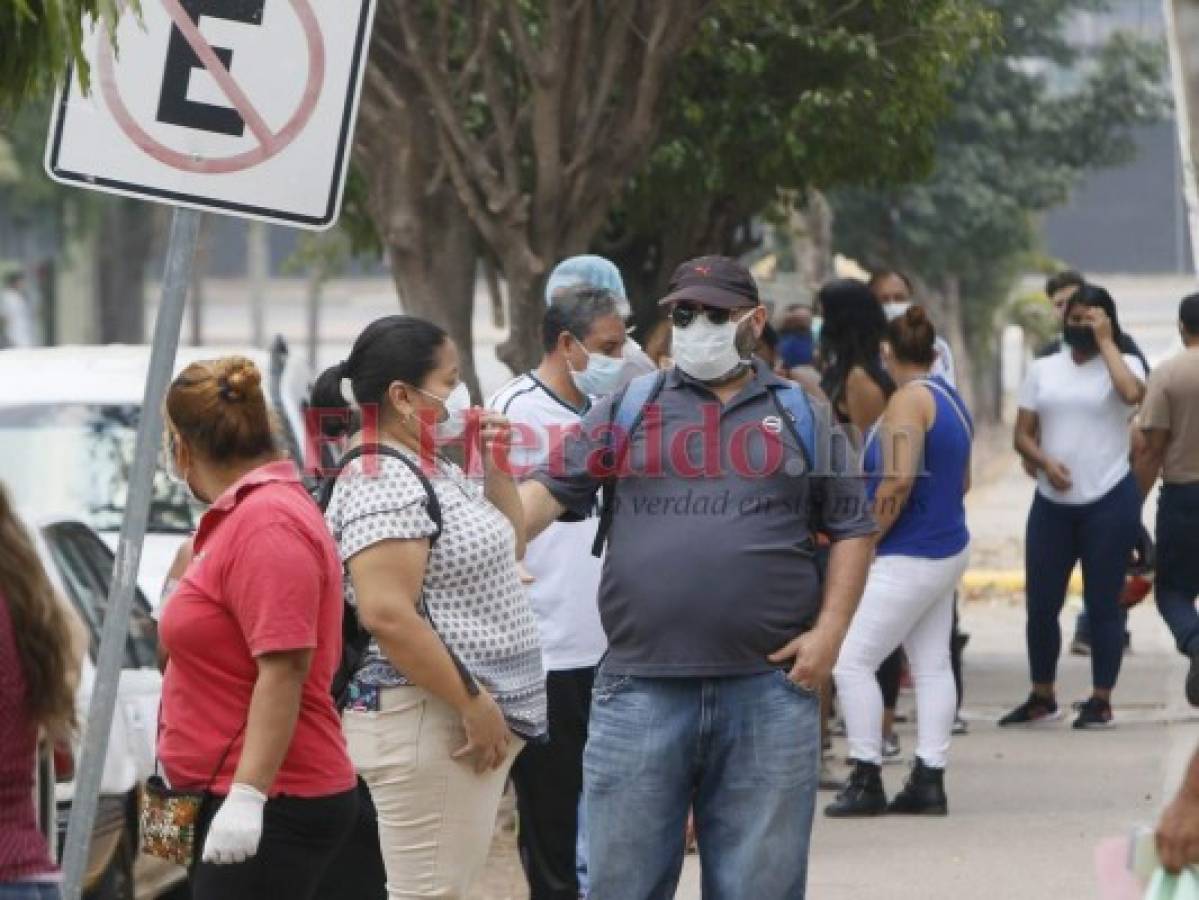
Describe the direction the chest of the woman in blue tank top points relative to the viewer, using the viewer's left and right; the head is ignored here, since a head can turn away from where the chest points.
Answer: facing away from the viewer and to the left of the viewer

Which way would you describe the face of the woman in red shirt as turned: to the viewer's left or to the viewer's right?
to the viewer's left

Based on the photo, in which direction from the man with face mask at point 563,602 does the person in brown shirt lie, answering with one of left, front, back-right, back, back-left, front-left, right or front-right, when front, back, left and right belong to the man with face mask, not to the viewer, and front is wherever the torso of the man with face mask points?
left

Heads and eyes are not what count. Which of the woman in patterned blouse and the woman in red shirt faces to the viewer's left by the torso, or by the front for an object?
the woman in red shirt

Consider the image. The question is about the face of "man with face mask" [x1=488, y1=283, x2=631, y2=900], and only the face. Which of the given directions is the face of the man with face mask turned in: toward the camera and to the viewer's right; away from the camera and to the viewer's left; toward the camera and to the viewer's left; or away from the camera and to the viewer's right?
toward the camera and to the viewer's right

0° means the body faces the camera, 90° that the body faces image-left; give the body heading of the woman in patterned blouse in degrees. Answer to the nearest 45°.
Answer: approximately 270°

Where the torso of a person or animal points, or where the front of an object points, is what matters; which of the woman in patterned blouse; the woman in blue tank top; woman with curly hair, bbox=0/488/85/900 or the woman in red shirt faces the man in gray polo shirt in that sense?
the woman in patterned blouse

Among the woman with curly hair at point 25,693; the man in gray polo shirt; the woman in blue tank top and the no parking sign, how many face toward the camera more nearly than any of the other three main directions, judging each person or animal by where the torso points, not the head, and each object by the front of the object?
2

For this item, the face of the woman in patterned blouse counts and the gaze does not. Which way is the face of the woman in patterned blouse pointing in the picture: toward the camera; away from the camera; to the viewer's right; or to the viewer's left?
to the viewer's right

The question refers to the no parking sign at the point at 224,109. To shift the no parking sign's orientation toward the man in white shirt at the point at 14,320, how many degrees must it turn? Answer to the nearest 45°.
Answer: approximately 180°
